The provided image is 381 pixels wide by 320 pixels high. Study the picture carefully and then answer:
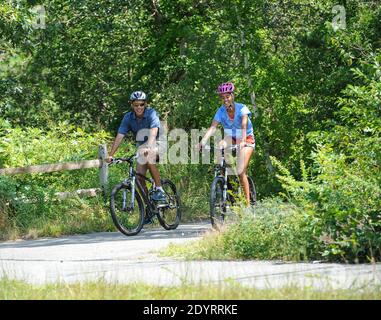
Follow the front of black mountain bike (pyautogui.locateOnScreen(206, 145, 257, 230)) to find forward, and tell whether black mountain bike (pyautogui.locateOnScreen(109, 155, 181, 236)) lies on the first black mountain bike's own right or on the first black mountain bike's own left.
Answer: on the first black mountain bike's own right

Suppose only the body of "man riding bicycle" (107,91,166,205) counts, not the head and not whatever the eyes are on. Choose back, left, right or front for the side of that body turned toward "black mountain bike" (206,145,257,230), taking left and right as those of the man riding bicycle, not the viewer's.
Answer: left

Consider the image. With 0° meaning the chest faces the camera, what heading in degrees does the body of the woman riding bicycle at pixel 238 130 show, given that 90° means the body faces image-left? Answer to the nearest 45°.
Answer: approximately 45°

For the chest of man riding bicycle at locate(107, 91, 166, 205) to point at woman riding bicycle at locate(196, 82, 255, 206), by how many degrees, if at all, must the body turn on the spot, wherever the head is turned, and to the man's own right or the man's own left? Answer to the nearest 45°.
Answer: approximately 135° to the man's own left

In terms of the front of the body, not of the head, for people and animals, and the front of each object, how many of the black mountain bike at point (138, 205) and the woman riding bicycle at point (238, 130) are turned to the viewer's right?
0
